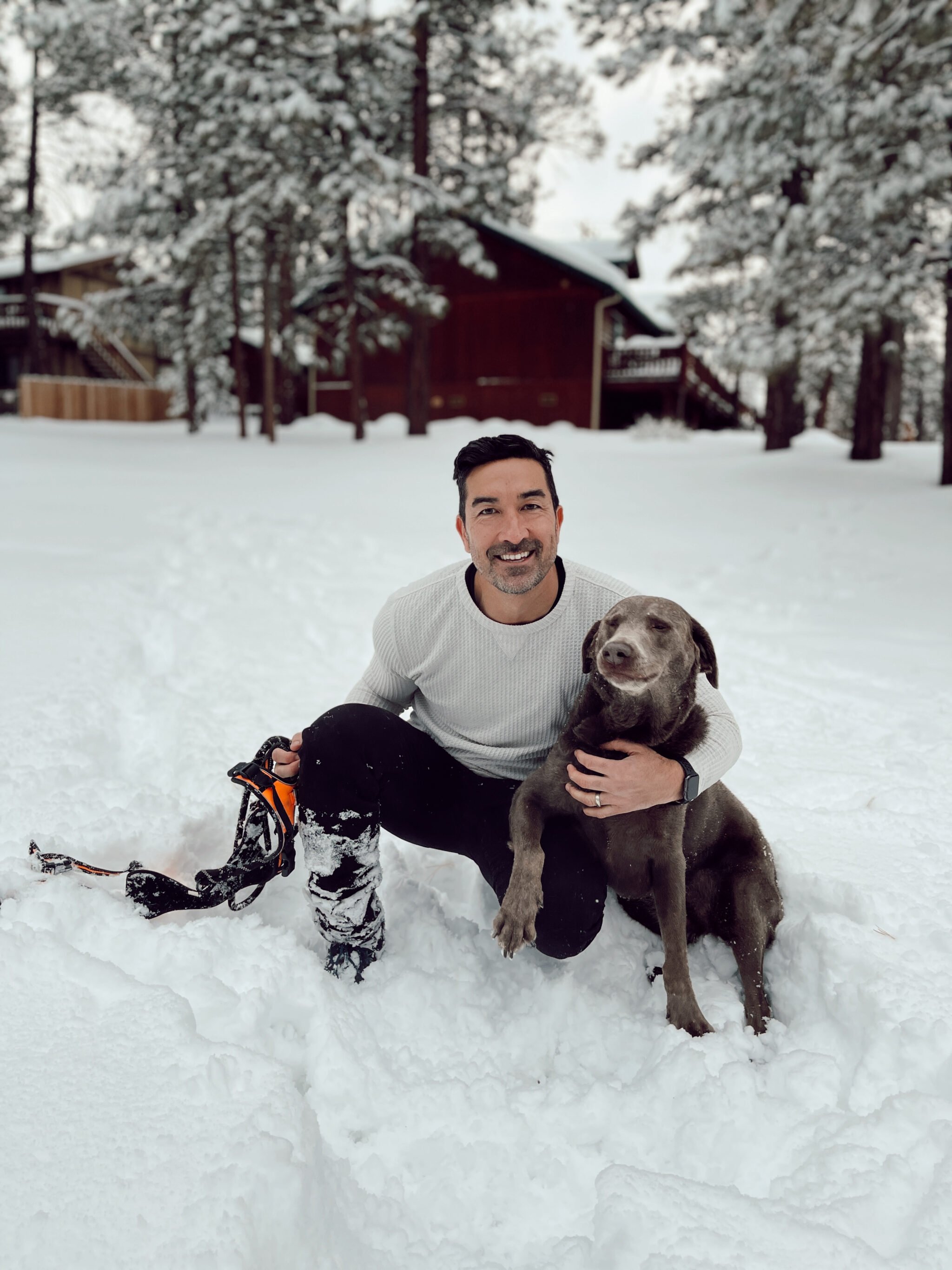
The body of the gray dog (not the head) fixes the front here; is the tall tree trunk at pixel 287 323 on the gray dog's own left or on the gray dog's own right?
on the gray dog's own right

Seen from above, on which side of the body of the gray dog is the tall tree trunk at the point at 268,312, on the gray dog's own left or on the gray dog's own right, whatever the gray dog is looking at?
on the gray dog's own right

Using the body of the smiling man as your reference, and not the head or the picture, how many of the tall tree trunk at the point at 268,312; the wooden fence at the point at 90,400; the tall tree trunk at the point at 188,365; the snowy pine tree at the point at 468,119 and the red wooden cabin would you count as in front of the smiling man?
0

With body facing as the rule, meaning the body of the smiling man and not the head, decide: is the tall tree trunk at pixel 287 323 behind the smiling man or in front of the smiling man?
behind

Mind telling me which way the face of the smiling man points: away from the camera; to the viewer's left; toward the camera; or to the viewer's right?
toward the camera

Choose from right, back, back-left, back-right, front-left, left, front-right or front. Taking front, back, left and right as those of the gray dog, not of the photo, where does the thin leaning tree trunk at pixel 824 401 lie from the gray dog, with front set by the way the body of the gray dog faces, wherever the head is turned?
back-right

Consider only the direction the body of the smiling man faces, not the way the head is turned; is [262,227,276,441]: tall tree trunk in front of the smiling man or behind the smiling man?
behind

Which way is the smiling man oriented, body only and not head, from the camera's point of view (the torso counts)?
toward the camera

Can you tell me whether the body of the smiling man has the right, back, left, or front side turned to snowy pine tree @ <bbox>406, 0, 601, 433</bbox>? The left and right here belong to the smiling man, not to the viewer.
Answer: back

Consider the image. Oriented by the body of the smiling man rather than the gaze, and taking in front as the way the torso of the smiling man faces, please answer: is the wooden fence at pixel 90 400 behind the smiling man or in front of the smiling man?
behind

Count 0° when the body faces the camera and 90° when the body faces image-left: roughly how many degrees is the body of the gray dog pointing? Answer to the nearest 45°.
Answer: approximately 45°

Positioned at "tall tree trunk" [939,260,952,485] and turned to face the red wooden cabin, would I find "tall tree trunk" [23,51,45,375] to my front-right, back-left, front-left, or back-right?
front-left

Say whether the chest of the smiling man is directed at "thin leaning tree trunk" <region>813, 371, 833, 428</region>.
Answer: no

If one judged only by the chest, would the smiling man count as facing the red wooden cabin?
no

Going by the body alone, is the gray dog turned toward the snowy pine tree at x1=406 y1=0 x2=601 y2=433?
no
